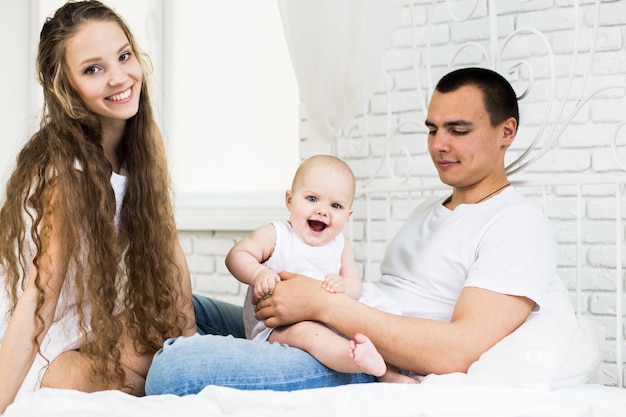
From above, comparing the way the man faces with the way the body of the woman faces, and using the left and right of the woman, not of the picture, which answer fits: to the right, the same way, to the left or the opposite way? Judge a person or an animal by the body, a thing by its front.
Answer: to the right

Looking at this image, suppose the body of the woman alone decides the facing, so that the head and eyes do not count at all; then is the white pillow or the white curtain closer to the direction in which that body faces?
the white pillow

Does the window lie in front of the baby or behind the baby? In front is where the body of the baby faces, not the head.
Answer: behind

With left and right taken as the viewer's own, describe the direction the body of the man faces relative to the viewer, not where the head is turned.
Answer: facing the viewer and to the left of the viewer

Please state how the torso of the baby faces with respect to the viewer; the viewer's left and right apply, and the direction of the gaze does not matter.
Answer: facing the viewer and to the right of the viewer

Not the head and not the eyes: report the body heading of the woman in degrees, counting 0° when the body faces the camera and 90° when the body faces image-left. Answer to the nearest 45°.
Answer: approximately 315°

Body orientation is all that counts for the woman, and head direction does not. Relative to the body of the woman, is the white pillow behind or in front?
in front

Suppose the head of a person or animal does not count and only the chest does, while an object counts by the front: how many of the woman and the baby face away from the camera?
0

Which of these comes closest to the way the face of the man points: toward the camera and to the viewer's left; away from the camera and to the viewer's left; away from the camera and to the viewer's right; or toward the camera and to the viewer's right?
toward the camera and to the viewer's left
